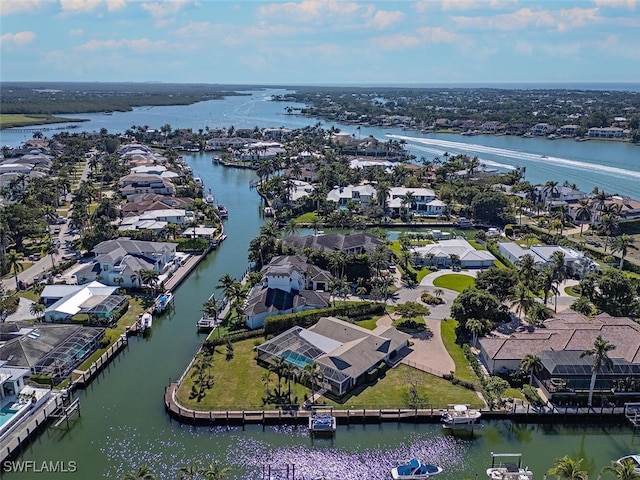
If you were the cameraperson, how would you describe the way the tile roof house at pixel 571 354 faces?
facing away from the viewer

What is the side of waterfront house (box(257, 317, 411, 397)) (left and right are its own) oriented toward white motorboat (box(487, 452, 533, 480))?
right

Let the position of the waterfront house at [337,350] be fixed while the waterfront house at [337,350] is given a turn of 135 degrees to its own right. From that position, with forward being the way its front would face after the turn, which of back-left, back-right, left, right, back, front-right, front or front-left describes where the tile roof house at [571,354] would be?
left

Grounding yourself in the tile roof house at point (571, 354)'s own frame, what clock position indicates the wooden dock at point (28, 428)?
The wooden dock is roughly at 8 o'clock from the tile roof house.

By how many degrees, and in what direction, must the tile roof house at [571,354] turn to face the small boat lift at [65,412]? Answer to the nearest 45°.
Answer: approximately 135° to its left

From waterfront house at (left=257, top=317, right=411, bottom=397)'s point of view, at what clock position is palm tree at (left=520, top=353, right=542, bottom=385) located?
The palm tree is roughly at 2 o'clock from the waterfront house.

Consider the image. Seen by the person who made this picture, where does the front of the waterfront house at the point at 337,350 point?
facing away from the viewer and to the right of the viewer

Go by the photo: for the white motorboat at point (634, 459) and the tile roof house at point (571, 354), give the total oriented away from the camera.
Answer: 1

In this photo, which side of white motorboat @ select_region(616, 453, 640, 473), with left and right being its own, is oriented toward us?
left

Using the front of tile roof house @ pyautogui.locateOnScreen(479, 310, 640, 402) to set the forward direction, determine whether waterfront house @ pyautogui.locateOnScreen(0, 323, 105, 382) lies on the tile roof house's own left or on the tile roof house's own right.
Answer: on the tile roof house's own left
